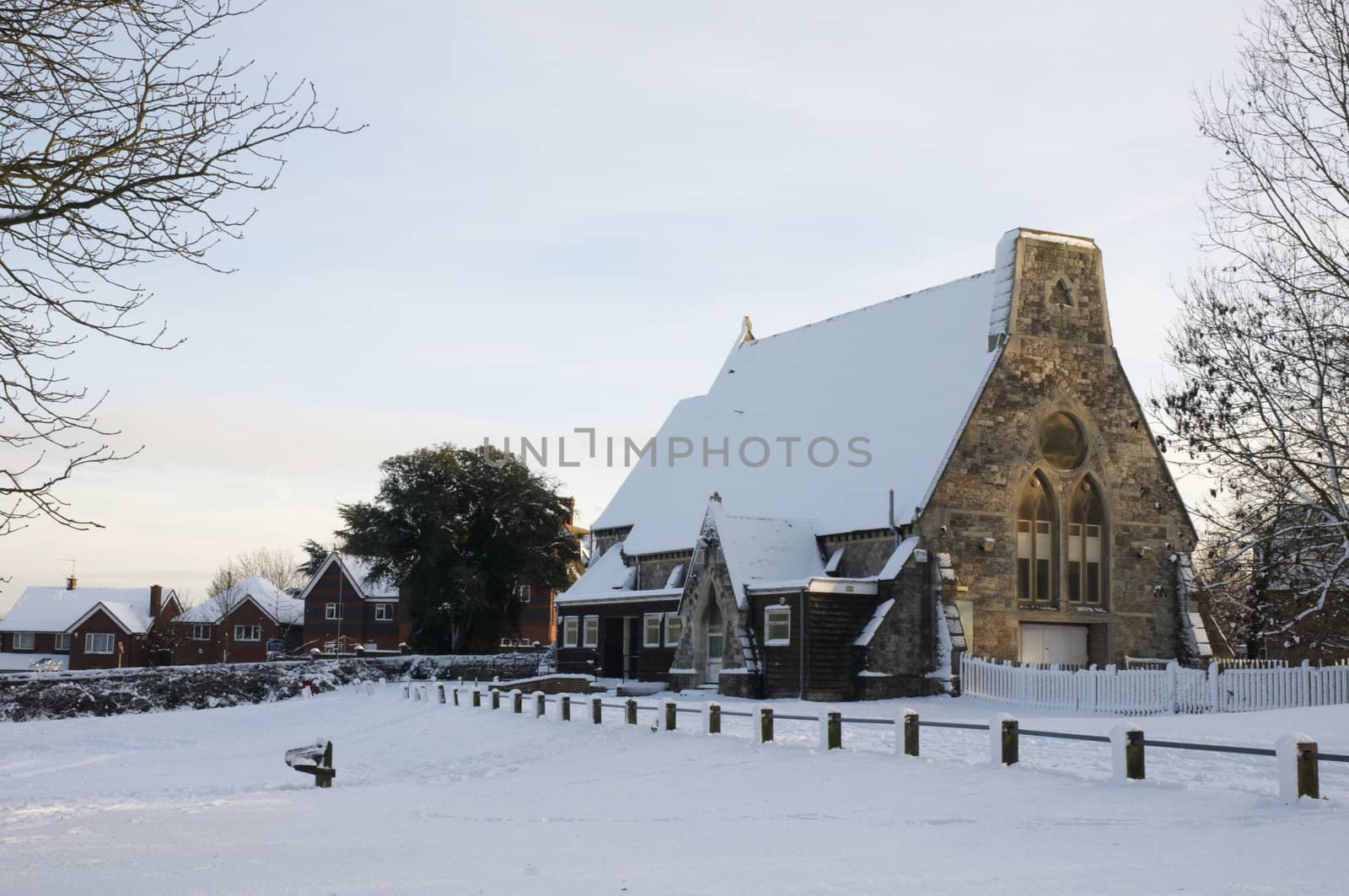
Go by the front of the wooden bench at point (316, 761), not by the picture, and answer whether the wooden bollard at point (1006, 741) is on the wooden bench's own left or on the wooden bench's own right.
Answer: on the wooden bench's own left

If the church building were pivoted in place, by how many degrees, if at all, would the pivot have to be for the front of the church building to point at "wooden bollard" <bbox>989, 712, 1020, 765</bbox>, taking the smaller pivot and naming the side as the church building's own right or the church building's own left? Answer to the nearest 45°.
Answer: approximately 45° to the church building's own right

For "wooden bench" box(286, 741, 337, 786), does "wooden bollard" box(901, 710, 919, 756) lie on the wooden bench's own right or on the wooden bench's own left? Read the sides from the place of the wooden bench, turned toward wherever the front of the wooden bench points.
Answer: on the wooden bench's own left

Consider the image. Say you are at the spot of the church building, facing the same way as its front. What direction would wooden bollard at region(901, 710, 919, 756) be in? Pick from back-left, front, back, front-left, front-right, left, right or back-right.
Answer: front-right

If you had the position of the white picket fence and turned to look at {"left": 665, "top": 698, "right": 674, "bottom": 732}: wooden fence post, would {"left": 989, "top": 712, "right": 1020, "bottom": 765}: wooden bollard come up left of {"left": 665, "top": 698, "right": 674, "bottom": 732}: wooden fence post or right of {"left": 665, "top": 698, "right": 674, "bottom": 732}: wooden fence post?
left

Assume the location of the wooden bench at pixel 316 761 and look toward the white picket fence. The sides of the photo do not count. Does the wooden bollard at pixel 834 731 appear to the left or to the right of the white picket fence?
right

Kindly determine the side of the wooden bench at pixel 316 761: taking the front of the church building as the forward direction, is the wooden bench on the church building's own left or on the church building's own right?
on the church building's own right
